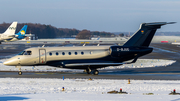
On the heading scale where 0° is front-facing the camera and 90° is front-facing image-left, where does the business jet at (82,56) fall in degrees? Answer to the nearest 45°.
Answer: approximately 90°
